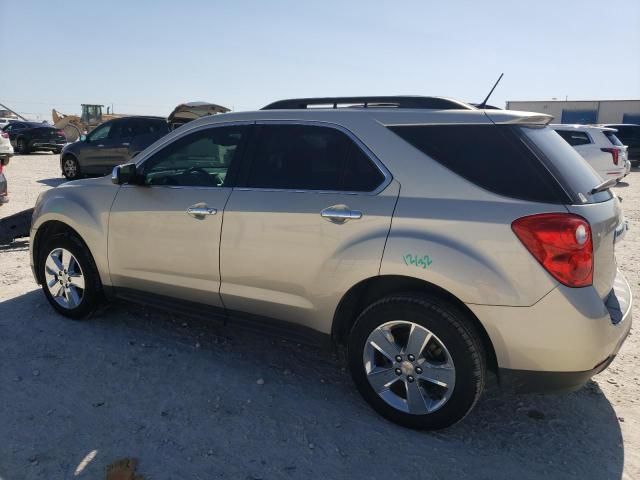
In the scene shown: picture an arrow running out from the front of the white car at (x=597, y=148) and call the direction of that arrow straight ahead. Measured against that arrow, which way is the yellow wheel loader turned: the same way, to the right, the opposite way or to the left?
to the left

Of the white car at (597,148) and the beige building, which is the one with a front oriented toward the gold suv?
the beige building

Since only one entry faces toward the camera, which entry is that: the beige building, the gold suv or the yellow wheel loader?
the beige building

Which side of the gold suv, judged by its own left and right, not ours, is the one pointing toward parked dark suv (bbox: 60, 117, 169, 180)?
front

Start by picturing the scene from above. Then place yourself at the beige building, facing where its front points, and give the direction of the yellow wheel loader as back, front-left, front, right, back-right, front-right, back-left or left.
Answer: front-right

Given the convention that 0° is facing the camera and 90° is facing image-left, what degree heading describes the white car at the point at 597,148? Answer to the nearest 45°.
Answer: approximately 135°

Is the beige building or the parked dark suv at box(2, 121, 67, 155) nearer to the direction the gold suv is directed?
the parked dark suv

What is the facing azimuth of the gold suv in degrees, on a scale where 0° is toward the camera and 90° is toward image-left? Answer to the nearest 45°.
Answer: approximately 135°

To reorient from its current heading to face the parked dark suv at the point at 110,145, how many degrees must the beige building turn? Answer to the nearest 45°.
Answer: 0° — it already faces it

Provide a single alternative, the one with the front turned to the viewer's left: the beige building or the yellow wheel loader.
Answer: the yellow wheel loader

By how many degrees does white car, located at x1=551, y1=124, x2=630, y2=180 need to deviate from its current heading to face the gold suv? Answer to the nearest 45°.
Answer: approximately 135° to its left

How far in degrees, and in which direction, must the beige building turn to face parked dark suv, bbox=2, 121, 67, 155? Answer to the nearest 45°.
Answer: approximately 45° to its right

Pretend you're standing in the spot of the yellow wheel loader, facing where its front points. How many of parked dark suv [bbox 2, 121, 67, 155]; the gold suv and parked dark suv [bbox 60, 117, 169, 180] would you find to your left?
3

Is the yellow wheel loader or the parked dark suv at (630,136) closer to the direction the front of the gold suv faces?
the yellow wheel loader

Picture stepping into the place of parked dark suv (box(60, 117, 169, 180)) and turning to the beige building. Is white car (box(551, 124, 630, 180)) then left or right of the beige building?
right

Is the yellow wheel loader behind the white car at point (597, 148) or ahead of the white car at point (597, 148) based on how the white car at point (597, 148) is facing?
ahead

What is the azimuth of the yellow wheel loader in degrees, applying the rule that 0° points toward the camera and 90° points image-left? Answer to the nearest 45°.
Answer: approximately 90°

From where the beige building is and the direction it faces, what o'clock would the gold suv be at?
The gold suv is roughly at 12 o'clock from the beige building.
